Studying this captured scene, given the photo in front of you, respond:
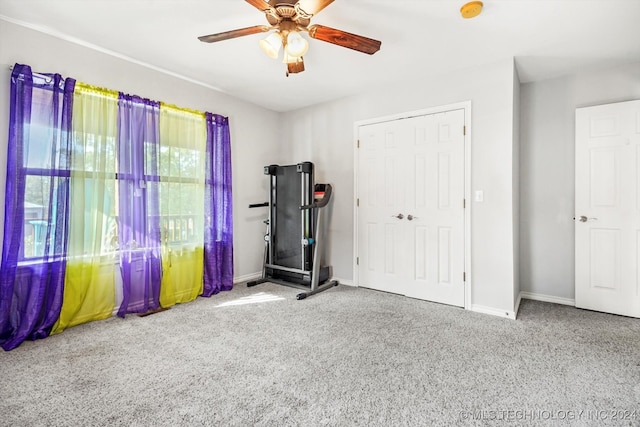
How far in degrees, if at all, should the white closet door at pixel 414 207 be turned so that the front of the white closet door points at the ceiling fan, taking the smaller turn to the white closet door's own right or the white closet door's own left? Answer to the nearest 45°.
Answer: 0° — it already faces it

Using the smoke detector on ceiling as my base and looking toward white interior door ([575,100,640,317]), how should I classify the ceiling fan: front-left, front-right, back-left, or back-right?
back-left

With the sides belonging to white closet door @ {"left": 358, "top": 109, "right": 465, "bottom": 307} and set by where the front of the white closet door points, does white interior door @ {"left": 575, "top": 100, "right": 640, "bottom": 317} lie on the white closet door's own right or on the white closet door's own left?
on the white closet door's own left

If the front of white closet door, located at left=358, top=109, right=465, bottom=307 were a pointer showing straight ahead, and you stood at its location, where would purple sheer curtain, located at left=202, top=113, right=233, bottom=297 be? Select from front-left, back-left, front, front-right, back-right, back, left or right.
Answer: front-right

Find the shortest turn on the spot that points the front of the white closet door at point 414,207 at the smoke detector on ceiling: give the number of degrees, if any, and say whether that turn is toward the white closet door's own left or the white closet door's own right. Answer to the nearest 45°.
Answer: approximately 45° to the white closet door's own left

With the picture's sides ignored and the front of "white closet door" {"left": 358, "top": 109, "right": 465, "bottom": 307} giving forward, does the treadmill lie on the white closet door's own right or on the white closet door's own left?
on the white closet door's own right

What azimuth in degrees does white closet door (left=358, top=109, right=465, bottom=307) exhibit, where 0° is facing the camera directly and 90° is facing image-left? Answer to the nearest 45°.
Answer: approximately 45°

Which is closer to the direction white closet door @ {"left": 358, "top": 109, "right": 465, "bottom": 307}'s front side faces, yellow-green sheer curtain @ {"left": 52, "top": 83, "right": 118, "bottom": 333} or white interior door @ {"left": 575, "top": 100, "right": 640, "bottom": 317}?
the yellow-green sheer curtain
